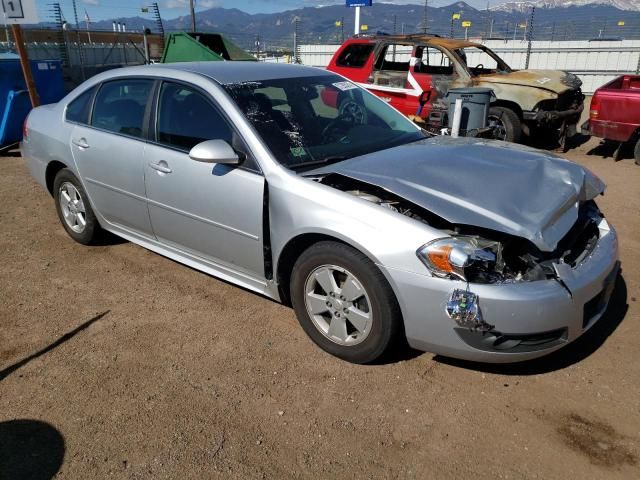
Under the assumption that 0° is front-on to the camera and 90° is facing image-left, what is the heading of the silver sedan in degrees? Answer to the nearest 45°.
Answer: approximately 315°

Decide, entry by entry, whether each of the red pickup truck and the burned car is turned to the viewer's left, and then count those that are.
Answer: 0

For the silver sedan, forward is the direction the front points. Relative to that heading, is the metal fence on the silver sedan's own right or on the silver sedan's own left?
on the silver sedan's own left

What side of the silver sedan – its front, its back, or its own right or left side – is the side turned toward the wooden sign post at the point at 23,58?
back

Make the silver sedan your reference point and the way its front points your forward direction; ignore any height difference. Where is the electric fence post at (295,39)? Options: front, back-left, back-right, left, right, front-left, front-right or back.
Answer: back-left

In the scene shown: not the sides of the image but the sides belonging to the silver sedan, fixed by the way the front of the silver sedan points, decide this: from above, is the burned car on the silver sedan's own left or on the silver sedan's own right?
on the silver sedan's own left

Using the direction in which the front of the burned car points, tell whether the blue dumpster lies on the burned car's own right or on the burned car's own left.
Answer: on the burned car's own right

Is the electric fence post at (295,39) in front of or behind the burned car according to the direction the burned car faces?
behind

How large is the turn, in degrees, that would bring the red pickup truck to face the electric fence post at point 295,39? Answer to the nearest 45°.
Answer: approximately 180°

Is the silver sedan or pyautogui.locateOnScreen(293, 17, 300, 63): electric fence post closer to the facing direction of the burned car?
the silver sedan

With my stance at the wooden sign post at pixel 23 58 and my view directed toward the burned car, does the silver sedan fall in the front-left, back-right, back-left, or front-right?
front-right

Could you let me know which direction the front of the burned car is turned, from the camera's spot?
facing the viewer and to the right of the viewer

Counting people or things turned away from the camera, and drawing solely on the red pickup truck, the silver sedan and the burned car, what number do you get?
0
